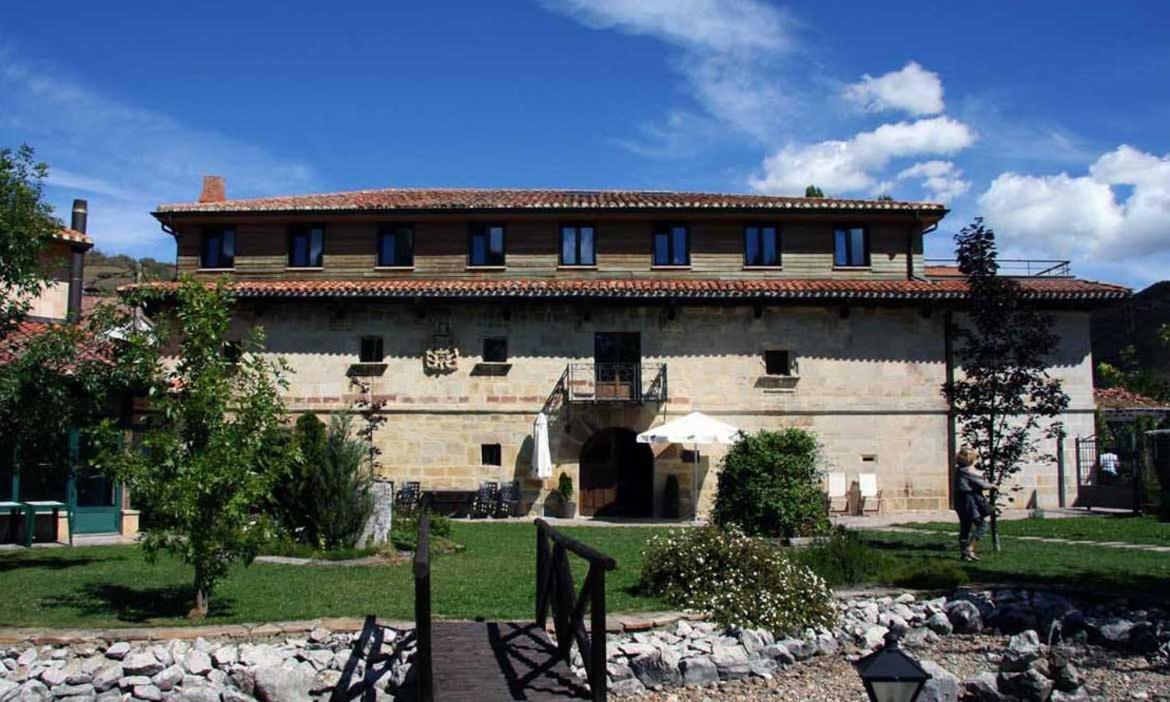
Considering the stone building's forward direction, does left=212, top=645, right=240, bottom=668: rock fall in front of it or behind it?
in front

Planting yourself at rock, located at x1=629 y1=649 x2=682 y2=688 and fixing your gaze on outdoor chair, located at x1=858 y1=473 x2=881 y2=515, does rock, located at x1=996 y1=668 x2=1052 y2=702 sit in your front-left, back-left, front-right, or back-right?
front-right

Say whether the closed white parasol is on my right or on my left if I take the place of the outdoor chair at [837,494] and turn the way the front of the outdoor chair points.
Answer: on my right

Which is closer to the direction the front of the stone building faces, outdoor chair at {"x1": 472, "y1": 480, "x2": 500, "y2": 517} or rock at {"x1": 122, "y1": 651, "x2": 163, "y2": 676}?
the rock

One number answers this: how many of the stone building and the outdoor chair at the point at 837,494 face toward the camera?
2

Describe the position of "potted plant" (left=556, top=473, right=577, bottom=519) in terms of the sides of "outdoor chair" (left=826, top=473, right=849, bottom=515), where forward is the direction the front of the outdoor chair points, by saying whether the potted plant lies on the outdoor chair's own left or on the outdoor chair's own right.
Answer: on the outdoor chair's own right

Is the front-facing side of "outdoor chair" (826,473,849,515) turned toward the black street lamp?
yes

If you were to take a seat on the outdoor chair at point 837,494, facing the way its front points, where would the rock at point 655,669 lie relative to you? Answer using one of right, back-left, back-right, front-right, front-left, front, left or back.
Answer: front

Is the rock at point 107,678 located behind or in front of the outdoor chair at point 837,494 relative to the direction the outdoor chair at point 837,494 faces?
in front

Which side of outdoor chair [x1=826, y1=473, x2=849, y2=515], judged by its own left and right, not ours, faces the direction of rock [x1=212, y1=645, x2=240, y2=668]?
front

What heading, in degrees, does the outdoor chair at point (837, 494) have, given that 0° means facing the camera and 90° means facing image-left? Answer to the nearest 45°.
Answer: approximately 0°

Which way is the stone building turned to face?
toward the camera

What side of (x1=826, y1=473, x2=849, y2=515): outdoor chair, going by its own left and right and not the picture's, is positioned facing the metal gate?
left

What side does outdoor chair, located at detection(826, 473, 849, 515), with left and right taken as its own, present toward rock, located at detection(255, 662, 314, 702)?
front

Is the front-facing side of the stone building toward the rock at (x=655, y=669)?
yes

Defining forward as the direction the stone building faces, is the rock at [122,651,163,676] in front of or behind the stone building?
in front

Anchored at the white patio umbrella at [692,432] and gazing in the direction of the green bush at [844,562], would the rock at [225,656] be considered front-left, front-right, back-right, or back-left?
front-right
